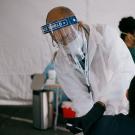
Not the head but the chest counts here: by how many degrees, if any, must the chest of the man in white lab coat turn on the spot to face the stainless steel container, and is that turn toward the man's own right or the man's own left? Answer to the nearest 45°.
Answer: approximately 135° to the man's own right
